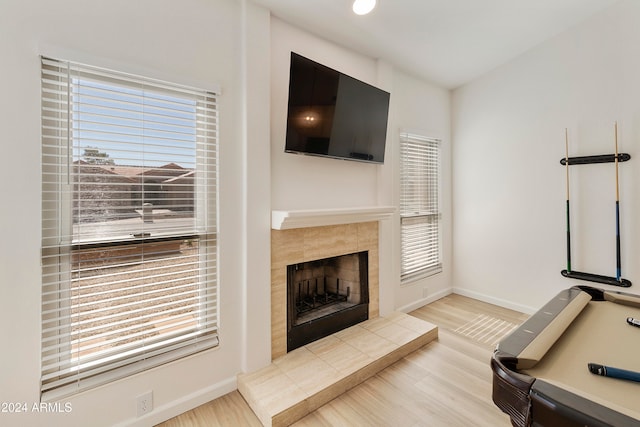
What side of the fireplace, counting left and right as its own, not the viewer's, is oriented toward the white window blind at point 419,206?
left

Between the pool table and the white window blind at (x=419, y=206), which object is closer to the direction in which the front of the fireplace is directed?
the pool table

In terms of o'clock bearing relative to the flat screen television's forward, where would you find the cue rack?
The cue rack is roughly at 10 o'clock from the flat screen television.

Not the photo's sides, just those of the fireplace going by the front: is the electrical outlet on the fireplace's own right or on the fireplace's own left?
on the fireplace's own right

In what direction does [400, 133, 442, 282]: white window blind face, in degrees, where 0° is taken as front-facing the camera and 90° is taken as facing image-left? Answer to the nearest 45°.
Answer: approximately 315°

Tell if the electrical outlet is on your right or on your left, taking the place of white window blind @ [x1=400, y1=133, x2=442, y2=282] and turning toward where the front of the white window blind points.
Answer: on your right

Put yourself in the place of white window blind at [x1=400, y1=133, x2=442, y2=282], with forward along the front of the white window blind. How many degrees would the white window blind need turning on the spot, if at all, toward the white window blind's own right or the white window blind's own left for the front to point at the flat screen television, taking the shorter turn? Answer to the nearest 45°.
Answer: approximately 90° to the white window blind's own right

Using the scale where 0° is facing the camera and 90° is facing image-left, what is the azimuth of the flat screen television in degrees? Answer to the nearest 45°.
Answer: approximately 315°
